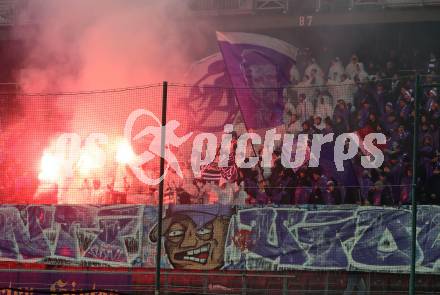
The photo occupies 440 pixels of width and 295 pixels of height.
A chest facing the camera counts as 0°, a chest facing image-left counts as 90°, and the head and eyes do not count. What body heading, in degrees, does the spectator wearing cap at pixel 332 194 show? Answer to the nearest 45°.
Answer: approximately 45°

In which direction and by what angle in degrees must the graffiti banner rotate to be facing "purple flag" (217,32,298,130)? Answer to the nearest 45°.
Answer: approximately 180°

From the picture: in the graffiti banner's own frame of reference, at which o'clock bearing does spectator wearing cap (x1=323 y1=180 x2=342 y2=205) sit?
The spectator wearing cap is roughly at 8 o'clock from the graffiti banner.

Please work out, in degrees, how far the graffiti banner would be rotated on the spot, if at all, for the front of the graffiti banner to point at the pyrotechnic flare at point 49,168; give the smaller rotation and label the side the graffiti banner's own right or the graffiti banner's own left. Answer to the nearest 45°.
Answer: approximately 90° to the graffiti banner's own right

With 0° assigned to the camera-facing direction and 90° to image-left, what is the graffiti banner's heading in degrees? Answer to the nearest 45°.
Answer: approximately 0°

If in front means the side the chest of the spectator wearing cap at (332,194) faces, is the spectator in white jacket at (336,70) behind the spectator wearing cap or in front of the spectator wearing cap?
behind
